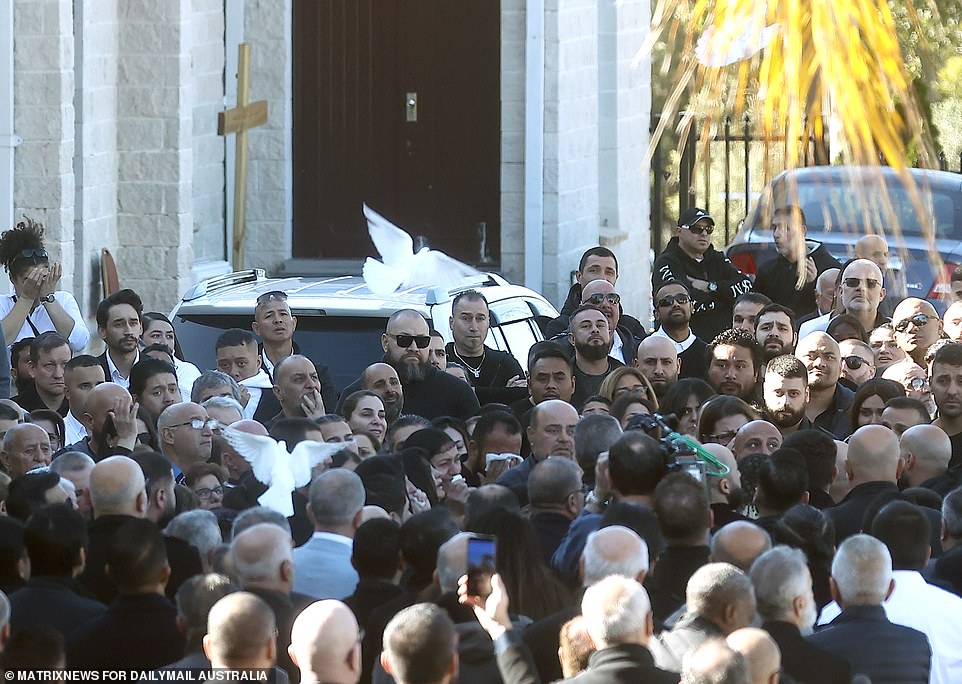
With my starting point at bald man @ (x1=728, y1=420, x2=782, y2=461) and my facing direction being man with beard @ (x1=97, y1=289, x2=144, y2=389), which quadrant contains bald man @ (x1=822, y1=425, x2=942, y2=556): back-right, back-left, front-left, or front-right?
back-left

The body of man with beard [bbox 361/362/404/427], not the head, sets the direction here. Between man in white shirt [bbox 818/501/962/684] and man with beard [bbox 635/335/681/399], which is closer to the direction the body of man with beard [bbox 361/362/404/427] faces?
the man in white shirt

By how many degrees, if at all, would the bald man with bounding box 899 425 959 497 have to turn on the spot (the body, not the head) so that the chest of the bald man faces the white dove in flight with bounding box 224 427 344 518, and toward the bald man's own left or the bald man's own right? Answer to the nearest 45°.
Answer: approximately 45° to the bald man's own left

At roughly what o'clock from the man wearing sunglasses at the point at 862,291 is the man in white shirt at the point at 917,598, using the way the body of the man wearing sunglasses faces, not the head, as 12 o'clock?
The man in white shirt is roughly at 12 o'clock from the man wearing sunglasses.

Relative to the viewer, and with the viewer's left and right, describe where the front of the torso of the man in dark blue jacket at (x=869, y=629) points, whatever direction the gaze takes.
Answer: facing away from the viewer

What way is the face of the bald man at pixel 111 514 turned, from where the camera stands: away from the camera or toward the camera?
away from the camera

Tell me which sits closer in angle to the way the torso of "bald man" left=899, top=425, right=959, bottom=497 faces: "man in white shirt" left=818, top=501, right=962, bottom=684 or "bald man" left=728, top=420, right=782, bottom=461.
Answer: the bald man
